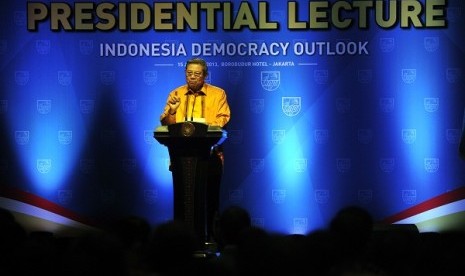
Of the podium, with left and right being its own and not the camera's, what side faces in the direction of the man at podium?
back

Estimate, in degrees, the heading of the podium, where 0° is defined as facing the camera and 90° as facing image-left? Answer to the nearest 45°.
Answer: approximately 0°
